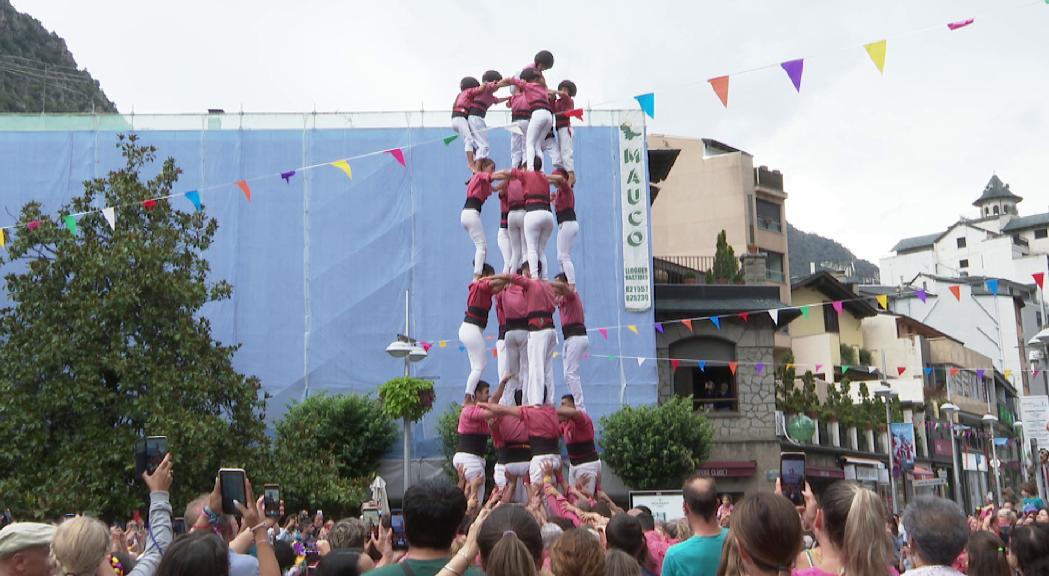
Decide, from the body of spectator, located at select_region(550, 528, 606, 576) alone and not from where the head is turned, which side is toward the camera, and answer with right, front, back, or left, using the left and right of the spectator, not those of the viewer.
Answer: back

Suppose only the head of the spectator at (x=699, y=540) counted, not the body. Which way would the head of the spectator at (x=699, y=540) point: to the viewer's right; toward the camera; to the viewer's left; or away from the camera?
away from the camera

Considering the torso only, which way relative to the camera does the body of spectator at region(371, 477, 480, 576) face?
away from the camera

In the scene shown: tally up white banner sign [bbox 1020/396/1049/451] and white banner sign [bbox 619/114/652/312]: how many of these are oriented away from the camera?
0

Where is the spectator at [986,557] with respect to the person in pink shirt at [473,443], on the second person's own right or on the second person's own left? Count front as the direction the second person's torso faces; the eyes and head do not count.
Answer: on the second person's own right

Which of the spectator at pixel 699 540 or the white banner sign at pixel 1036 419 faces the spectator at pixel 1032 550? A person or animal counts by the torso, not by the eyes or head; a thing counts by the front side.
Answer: the white banner sign

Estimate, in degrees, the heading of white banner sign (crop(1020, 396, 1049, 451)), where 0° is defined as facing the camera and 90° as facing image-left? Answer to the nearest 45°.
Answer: approximately 0°

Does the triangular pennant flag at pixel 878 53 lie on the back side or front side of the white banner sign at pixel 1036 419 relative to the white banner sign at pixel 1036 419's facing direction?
on the front side

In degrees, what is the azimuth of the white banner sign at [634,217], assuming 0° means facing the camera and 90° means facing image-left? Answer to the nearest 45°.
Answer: approximately 0°

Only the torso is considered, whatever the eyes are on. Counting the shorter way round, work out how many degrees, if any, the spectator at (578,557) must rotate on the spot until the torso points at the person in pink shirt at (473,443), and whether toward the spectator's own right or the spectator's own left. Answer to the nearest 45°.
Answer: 0° — they already face them
